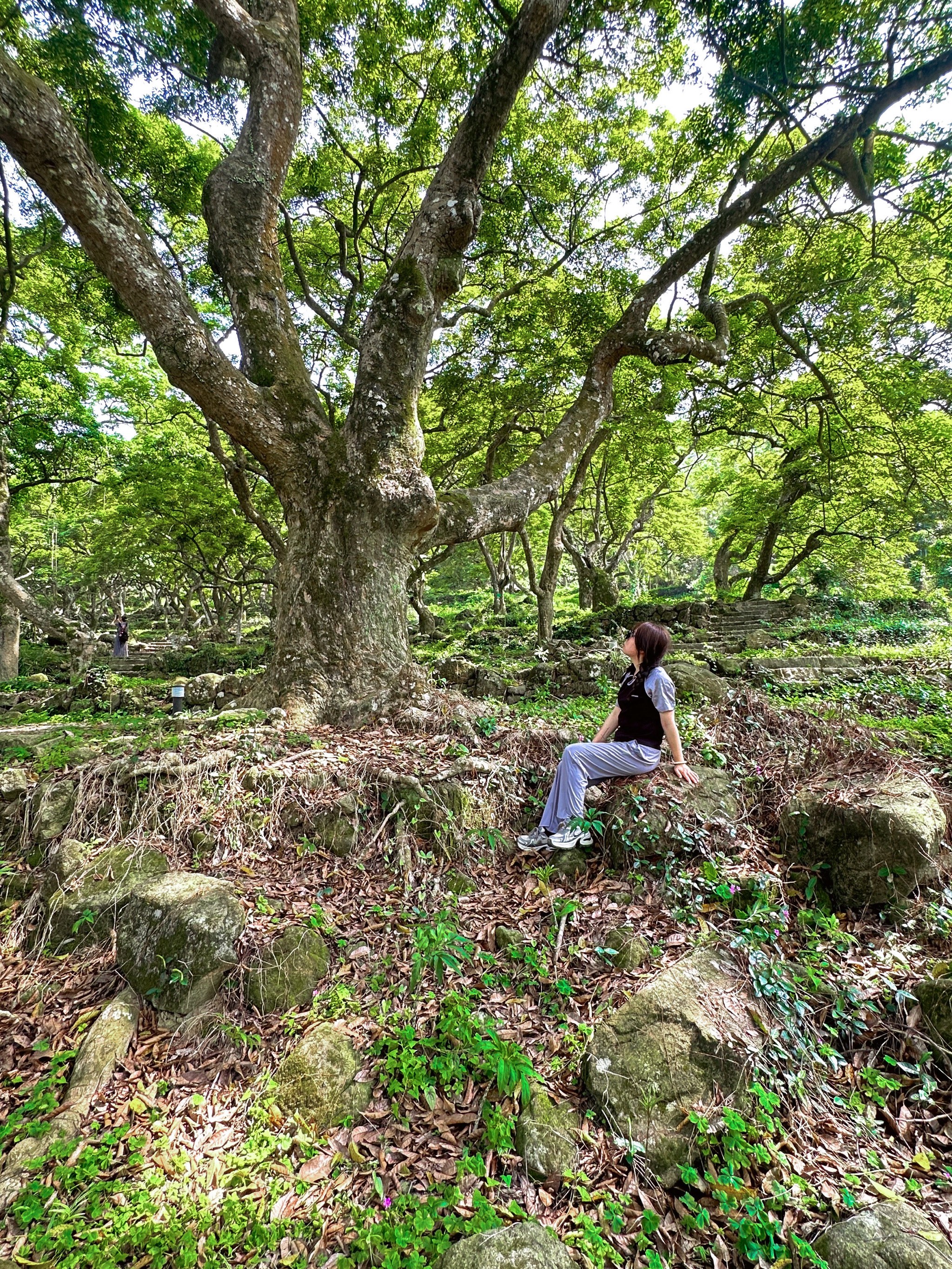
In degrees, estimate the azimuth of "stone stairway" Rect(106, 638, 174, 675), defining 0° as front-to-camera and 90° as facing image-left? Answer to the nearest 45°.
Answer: approximately 0°

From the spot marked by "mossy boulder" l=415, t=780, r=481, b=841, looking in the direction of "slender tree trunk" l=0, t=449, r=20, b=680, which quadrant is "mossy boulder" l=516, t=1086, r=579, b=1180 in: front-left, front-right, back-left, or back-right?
back-left

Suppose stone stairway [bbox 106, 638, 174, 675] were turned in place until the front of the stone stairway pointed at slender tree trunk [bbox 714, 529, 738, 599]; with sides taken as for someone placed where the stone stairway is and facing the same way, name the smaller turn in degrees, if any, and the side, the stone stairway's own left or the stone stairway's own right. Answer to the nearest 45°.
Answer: approximately 90° to the stone stairway's own left

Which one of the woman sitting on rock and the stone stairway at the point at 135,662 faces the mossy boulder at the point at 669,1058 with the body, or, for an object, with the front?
the stone stairway

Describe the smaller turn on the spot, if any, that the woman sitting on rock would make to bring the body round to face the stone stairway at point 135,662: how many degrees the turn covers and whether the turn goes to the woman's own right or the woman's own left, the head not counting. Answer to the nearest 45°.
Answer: approximately 45° to the woman's own right

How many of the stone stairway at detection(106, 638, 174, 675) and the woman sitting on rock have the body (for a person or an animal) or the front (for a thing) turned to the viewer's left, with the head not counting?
1

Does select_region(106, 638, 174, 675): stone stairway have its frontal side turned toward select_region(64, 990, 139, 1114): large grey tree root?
yes

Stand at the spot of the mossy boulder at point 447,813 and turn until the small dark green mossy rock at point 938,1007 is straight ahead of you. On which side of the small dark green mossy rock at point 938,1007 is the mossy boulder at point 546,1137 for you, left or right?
right

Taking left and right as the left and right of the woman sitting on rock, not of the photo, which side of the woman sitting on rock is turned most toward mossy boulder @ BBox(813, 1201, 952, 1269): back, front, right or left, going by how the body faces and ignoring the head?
left

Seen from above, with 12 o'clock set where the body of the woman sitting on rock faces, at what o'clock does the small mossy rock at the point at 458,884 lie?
The small mossy rock is roughly at 11 o'clock from the woman sitting on rock.

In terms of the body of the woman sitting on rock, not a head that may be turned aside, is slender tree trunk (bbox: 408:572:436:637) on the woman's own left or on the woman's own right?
on the woman's own right

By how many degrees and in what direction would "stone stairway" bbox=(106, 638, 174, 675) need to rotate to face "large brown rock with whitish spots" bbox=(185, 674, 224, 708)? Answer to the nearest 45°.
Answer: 0° — it already faces it

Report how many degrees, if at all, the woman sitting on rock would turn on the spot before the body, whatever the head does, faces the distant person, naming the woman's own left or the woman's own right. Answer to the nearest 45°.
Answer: approximately 45° to the woman's own right

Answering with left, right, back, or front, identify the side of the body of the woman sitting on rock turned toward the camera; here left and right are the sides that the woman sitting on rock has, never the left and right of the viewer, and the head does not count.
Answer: left

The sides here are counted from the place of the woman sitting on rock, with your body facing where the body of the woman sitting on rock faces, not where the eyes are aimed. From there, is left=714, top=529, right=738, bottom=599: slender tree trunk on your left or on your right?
on your right

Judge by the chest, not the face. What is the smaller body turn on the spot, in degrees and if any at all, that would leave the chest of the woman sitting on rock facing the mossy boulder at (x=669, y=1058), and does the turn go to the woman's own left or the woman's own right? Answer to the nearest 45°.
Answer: approximately 90° to the woman's own left
